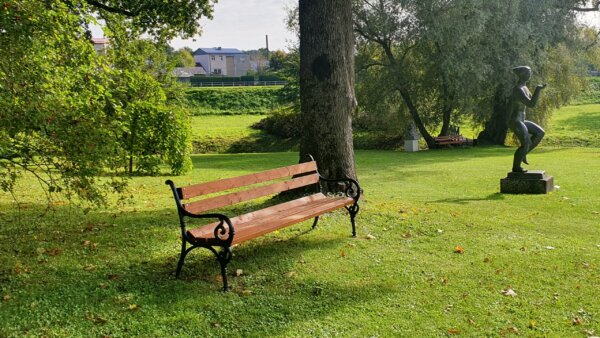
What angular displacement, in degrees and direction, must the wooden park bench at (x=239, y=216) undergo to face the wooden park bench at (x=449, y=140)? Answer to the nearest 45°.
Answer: approximately 90° to its left

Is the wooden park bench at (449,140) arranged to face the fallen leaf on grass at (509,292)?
yes

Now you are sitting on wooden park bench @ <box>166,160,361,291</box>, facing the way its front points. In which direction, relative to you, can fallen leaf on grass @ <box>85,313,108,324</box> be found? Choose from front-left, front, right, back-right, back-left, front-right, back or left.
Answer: right

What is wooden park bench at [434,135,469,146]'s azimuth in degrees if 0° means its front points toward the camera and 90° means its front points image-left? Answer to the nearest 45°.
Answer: approximately 0°

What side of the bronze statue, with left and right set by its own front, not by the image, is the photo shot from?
right

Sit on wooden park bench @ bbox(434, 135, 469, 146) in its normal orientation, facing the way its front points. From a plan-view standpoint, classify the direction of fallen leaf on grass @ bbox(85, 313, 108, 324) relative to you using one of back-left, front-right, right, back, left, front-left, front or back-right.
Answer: front
